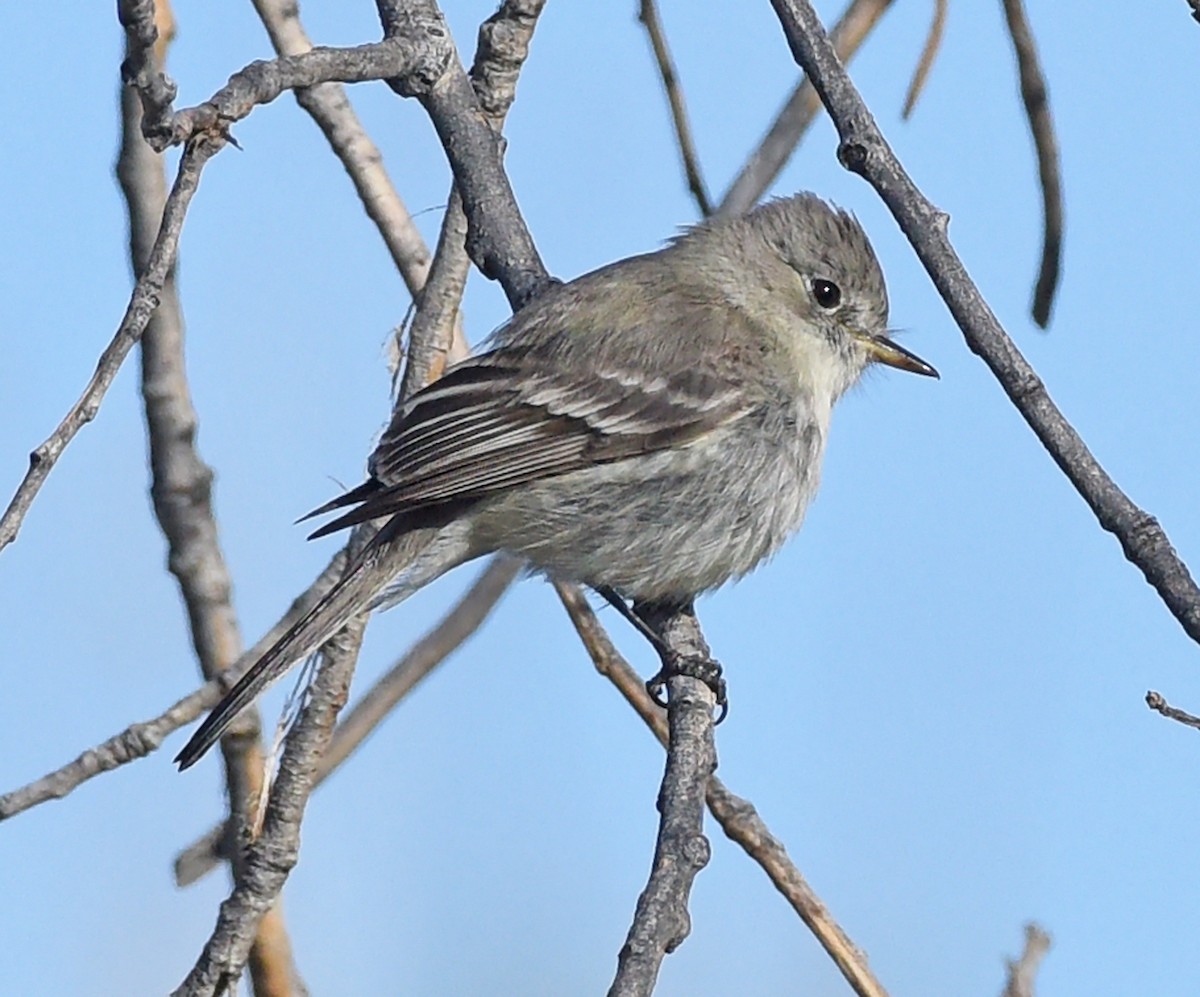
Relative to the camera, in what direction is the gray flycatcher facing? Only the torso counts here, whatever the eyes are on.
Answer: to the viewer's right

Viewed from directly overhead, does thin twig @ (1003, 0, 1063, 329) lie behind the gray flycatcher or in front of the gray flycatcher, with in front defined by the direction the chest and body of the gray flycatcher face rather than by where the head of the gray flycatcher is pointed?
in front

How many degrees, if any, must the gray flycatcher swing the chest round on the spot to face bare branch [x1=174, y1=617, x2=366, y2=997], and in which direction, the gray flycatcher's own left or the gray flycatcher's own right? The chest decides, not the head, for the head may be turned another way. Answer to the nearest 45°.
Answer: approximately 135° to the gray flycatcher's own right

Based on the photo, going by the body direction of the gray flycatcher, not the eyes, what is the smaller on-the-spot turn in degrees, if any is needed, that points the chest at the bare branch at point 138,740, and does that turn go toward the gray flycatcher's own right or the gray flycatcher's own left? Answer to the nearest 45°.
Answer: approximately 135° to the gray flycatcher's own right

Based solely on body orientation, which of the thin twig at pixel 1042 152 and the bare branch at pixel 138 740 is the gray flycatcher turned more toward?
the thin twig

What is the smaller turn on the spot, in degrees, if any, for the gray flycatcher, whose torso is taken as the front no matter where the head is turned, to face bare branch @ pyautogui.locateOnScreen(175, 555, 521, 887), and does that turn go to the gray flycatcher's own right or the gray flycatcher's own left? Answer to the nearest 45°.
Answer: approximately 180°
